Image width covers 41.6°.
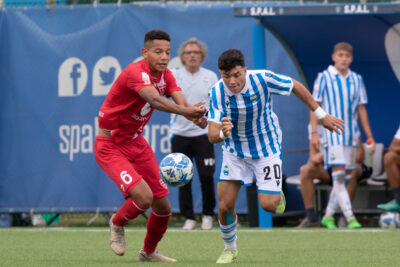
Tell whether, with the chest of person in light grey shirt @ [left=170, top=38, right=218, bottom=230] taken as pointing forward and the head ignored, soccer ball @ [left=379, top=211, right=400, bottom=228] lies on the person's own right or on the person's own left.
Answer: on the person's own left

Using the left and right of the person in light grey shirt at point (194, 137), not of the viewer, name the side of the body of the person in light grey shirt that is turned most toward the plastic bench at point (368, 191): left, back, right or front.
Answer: left

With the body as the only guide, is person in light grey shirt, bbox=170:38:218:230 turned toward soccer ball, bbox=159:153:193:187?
yes

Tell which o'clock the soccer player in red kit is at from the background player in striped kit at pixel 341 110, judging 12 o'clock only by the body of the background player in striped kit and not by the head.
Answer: The soccer player in red kit is roughly at 1 o'clock from the background player in striped kit.

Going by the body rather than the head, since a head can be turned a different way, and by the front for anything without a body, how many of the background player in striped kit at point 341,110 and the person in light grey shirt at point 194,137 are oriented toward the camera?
2

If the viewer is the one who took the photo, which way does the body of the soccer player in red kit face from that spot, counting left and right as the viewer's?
facing the viewer and to the right of the viewer

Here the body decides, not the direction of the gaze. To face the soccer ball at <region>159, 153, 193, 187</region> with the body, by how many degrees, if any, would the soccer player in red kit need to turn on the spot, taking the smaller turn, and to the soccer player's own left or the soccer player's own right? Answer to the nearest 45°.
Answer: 0° — they already face it

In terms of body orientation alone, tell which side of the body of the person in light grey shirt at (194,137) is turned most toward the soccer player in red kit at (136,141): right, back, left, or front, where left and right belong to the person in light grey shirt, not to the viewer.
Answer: front
